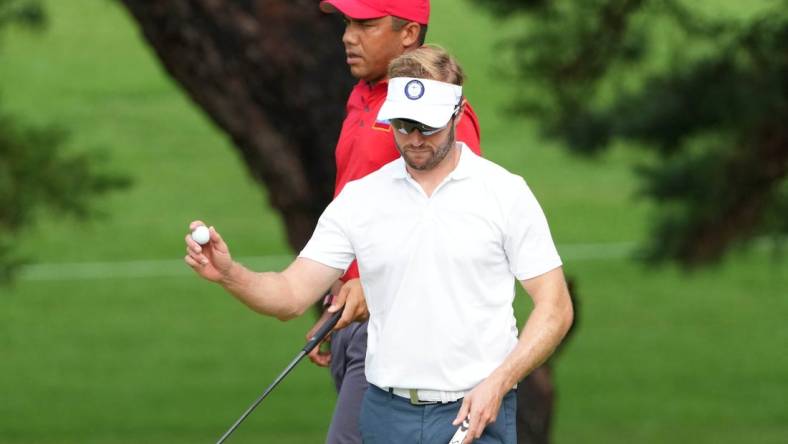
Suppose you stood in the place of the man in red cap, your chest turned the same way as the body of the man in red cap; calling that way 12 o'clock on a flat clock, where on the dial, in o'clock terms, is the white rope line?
The white rope line is roughly at 4 o'clock from the man in red cap.

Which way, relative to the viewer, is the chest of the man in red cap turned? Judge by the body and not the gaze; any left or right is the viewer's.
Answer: facing the viewer and to the left of the viewer

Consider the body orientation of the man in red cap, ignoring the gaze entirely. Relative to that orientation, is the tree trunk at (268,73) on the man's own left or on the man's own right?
on the man's own right

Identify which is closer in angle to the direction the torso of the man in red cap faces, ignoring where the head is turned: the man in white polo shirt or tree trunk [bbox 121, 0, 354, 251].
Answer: the man in white polo shirt
